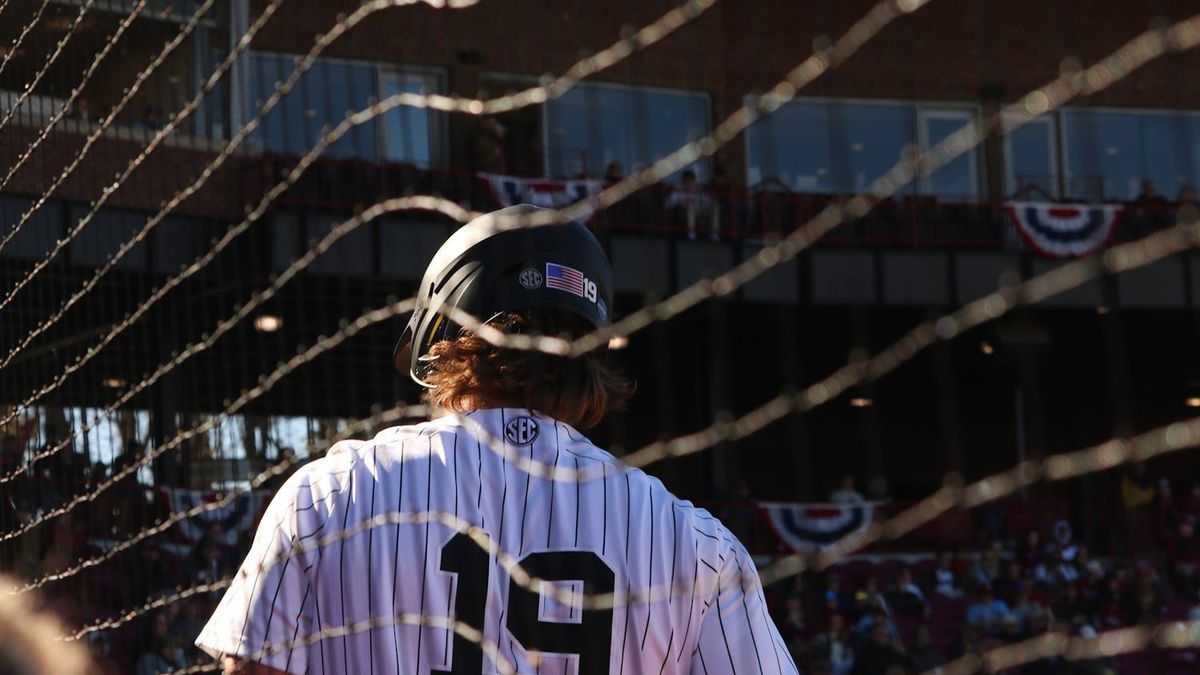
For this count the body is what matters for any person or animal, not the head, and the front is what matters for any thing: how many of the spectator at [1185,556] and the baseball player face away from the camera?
1

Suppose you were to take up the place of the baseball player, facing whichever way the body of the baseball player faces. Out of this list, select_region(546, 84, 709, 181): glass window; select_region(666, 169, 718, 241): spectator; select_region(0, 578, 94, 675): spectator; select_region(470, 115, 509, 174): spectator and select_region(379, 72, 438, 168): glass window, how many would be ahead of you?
4

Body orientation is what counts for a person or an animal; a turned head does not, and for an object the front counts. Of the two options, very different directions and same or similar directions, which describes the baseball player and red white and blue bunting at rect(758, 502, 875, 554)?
very different directions

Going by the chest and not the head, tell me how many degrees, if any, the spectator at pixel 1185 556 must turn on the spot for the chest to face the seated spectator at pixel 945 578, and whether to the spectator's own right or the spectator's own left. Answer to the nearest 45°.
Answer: approximately 45° to the spectator's own right

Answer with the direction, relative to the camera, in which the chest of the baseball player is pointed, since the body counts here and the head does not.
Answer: away from the camera

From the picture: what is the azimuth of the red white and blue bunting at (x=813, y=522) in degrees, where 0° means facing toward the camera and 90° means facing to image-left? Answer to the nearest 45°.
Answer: approximately 0°

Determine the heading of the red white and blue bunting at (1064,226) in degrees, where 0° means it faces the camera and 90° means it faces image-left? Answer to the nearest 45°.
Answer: approximately 0°

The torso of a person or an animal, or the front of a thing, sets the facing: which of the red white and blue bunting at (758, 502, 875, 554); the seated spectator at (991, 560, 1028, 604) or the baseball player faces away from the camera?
the baseball player

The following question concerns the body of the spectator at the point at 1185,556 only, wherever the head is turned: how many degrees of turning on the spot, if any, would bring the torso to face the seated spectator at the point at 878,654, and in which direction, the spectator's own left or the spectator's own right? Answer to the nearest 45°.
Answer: approximately 45° to the spectator's own right
